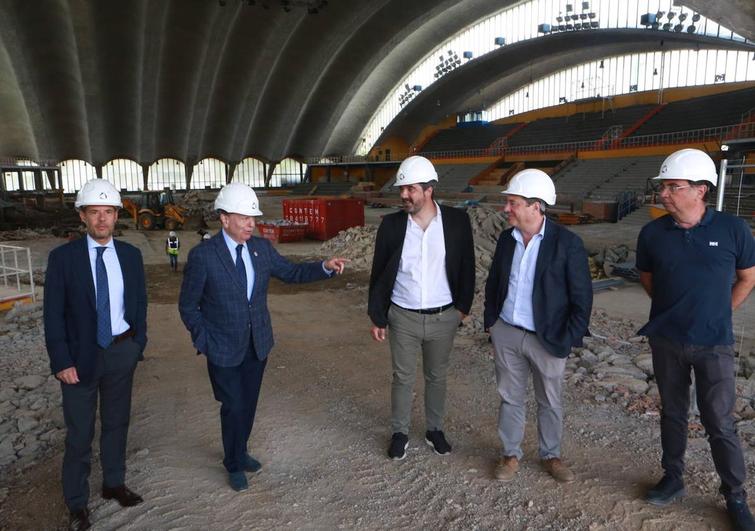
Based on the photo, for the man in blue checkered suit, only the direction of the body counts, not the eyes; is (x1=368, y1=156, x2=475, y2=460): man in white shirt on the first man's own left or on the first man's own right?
on the first man's own left

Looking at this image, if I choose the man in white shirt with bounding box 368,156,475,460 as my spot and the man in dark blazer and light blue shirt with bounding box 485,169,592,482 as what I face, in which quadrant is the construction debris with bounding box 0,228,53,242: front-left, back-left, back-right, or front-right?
back-left

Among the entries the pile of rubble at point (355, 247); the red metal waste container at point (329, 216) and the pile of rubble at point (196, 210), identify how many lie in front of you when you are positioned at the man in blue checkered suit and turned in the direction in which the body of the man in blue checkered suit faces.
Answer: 0

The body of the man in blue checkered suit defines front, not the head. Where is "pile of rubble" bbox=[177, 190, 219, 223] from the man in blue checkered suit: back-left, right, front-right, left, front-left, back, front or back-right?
back-left

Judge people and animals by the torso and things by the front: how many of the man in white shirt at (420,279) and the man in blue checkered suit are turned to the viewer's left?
0

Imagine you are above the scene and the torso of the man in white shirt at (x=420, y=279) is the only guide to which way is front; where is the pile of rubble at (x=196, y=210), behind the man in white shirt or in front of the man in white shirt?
behind

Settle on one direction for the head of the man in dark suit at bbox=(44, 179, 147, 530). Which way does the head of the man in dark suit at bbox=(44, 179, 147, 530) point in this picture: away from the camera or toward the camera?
toward the camera

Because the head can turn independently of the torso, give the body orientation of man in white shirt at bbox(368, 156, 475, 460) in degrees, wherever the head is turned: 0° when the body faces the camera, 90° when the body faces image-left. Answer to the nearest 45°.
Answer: approximately 0°

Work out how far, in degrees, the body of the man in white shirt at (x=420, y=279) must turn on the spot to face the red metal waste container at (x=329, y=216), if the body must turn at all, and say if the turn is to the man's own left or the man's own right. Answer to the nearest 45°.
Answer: approximately 180°

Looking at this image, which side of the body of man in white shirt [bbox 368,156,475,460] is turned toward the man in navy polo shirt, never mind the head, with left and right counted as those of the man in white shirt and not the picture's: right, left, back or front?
left

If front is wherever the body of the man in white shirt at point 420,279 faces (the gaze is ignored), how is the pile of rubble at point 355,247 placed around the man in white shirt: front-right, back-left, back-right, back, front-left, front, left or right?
back

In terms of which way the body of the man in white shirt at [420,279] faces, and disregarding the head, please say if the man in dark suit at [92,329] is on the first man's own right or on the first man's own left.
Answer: on the first man's own right

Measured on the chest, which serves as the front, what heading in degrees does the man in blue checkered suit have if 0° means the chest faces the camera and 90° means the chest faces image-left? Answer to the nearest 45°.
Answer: approximately 315°

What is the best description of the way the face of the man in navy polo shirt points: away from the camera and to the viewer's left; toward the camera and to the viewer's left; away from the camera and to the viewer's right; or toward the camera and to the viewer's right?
toward the camera and to the viewer's left

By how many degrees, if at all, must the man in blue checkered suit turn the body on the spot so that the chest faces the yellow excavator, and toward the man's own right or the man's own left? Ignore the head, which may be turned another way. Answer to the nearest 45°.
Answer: approximately 135° to the man's own left
